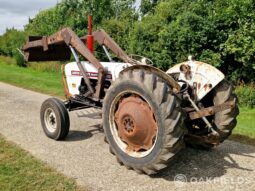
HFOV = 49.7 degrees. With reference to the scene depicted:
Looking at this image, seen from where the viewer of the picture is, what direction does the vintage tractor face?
facing away from the viewer and to the left of the viewer

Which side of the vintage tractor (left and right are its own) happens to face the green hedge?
right
